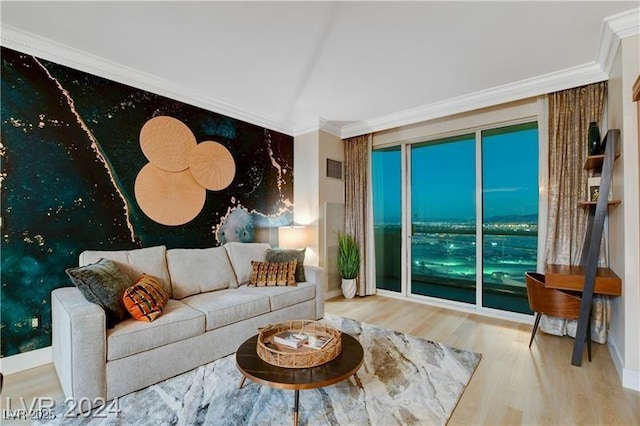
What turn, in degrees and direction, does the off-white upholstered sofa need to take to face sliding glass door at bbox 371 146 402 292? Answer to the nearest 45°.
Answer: approximately 45° to its left

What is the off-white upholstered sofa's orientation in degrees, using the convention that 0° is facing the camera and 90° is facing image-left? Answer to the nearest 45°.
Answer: approximately 315°

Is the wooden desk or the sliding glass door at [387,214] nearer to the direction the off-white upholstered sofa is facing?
the wooden desk

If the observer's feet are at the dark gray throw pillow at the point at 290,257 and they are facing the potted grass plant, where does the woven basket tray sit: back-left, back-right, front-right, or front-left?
back-right

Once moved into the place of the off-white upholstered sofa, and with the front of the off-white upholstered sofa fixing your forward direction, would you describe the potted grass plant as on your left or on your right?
on your left

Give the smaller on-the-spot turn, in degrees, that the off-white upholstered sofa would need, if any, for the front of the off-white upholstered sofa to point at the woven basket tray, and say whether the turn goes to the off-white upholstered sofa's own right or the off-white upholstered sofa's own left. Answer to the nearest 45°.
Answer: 0° — it already faces it

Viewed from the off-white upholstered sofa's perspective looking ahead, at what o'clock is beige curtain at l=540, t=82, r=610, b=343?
The beige curtain is roughly at 11 o'clock from the off-white upholstered sofa.

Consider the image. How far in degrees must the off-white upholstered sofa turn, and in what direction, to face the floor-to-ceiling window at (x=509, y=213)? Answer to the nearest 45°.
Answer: approximately 45° to its left

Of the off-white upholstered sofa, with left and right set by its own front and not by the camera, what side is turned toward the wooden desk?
front

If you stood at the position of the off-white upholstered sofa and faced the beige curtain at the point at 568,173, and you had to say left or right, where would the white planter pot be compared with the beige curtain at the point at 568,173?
left

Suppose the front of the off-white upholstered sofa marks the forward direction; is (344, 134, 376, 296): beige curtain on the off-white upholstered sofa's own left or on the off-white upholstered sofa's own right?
on the off-white upholstered sofa's own left
